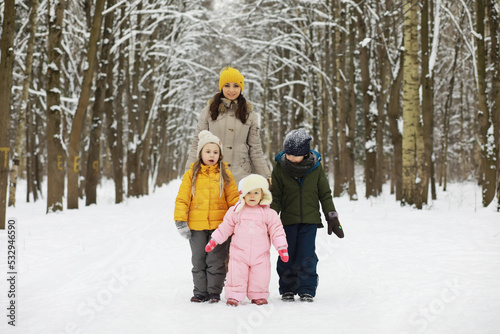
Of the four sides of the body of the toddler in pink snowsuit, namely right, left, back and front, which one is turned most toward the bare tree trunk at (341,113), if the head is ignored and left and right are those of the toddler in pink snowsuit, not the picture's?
back

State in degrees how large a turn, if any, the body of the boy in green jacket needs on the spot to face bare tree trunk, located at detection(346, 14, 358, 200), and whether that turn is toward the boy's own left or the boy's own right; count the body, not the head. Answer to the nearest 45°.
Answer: approximately 180°

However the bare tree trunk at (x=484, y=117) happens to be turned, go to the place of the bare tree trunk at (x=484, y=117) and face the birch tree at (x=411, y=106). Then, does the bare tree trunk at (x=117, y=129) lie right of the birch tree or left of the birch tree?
right

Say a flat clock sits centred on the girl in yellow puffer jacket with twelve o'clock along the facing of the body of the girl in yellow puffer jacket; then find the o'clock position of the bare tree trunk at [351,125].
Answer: The bare tree trunk is roughly at 7 o'clock from the girl in yellow puffer jacket.

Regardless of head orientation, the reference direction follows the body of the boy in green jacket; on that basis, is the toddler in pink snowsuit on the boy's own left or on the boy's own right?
on the boy's own right

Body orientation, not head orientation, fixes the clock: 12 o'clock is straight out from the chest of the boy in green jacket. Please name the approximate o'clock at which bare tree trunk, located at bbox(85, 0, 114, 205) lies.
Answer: The bare tree trunk is roughly at 5 o'clock from the boy in green jacket.
